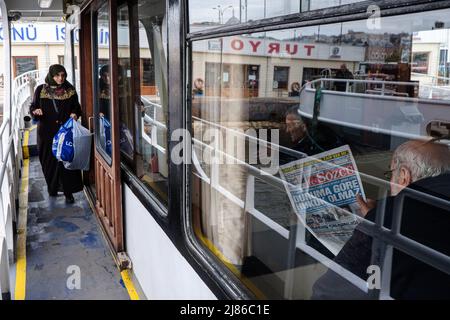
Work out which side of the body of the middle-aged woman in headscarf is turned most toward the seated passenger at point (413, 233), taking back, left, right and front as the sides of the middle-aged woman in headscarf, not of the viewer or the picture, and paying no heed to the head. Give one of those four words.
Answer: front

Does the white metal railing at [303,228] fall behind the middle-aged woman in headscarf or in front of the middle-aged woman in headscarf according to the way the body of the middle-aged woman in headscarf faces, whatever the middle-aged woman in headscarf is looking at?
in front

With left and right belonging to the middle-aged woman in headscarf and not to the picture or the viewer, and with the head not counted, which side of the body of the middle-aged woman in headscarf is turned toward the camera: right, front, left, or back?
front
